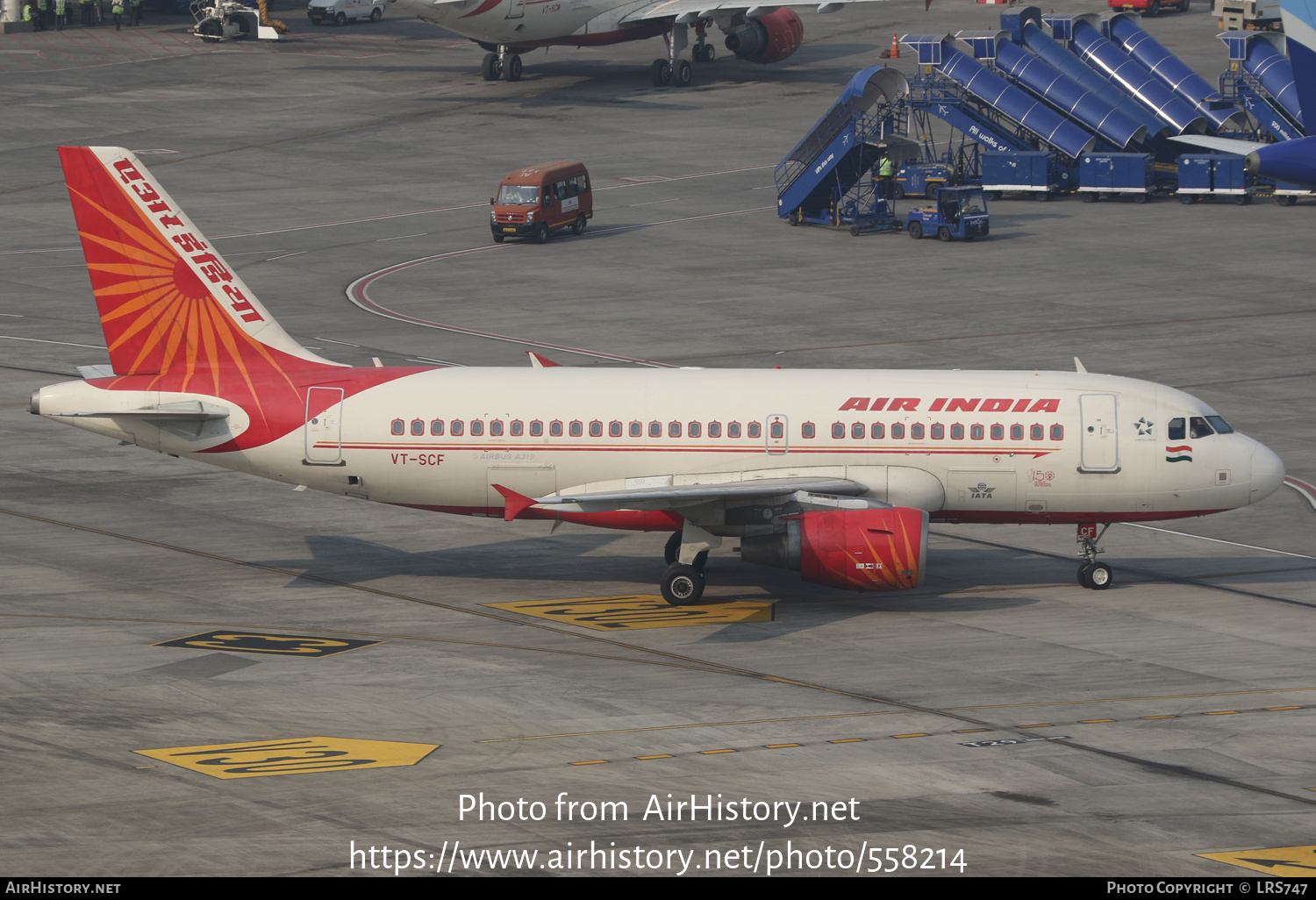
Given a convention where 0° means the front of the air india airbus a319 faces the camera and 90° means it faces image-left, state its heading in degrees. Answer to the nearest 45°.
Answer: approximately 270°
